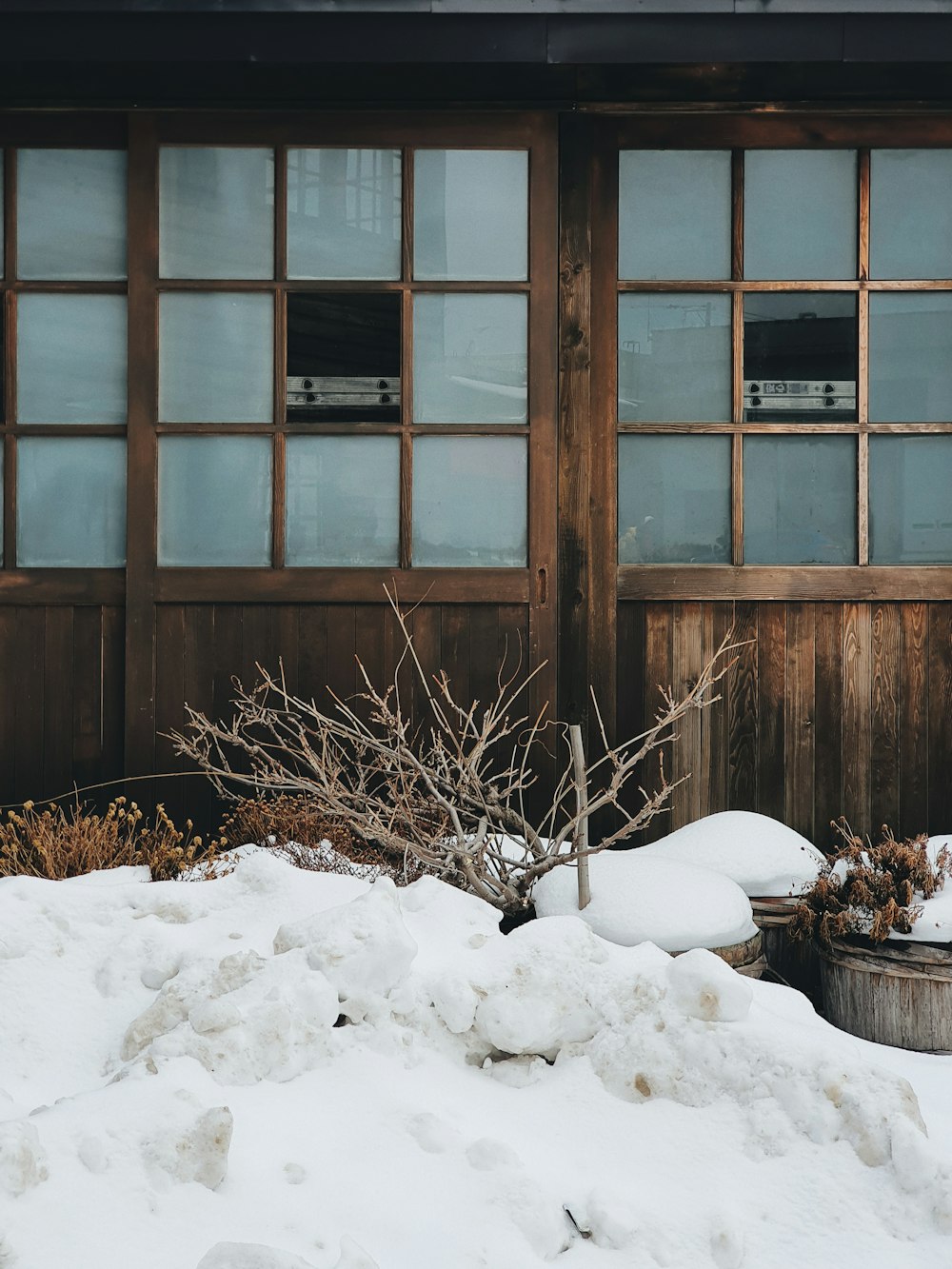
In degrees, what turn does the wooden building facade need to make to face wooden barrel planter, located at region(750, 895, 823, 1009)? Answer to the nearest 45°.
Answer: approximately 45° to its left

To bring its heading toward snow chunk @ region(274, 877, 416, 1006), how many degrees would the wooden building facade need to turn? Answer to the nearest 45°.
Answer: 0° — it already faces it

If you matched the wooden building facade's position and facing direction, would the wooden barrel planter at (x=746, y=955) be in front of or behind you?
in front

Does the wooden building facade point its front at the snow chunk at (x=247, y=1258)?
yes

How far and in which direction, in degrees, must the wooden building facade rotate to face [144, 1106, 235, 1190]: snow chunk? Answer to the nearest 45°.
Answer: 0° — it already faces it

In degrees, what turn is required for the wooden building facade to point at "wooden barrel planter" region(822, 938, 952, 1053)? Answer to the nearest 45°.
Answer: approximately 45° to its left

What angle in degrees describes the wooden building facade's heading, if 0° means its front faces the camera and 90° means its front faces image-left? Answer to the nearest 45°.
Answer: approximately 0°

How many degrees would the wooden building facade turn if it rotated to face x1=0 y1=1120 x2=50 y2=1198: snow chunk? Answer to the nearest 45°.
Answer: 0° — it already faces it

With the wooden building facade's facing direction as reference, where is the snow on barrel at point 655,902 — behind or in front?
in front
